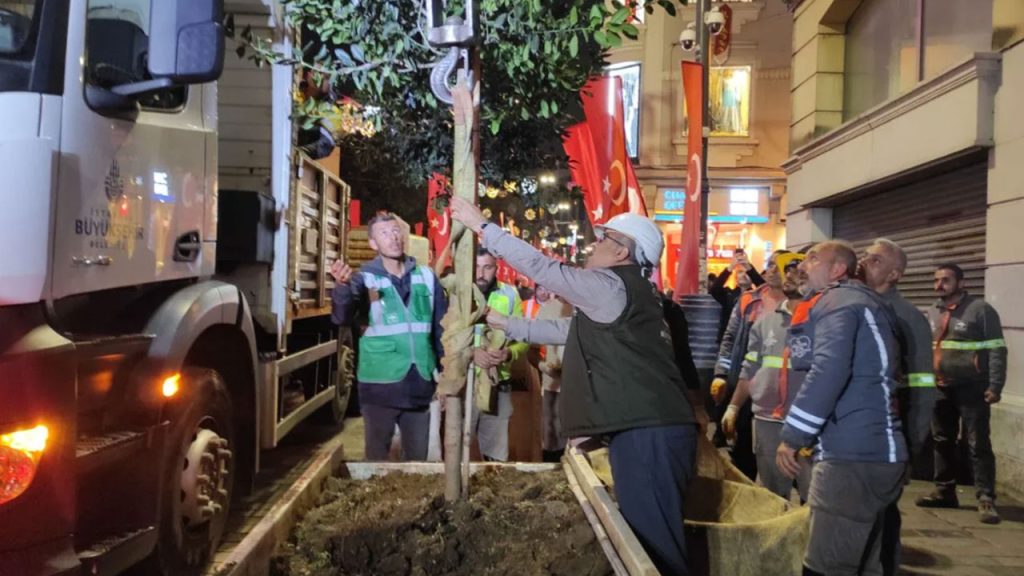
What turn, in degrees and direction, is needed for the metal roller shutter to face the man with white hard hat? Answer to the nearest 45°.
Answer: approximately 45° to its left

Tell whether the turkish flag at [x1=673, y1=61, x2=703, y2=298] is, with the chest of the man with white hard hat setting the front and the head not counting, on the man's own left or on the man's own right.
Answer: on the man's own right

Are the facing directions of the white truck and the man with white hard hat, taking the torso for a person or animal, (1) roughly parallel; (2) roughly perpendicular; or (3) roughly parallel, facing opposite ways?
roughly perpendicular

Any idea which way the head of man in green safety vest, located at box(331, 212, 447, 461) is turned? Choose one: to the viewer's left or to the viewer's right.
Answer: to the viewer's right

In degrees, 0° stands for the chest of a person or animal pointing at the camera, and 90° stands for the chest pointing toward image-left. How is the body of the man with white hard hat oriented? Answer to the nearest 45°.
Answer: approximately 90°

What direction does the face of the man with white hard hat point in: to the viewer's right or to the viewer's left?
to the viewer's left

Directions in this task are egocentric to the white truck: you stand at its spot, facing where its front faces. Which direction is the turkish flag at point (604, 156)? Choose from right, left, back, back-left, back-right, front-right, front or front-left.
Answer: back
